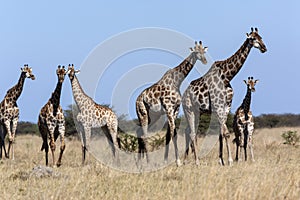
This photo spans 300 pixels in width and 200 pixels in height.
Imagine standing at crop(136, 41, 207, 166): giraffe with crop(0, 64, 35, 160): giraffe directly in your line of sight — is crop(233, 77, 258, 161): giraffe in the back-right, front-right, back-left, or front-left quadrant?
back-right

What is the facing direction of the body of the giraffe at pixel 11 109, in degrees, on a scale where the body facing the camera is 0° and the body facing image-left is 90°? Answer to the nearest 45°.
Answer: approximately 315°

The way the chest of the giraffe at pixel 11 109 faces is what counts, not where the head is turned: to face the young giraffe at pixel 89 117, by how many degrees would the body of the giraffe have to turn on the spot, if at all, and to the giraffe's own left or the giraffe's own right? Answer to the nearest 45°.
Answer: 0° — it already faces it

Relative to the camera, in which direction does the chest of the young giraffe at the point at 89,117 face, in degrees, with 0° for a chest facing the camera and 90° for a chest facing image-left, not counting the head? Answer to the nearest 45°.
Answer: approximately 90°

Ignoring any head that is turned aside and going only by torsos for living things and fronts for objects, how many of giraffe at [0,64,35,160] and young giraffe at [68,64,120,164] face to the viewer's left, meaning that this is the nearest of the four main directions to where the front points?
1

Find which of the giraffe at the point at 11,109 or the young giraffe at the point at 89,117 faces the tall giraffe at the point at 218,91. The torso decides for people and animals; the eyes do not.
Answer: the giraffe

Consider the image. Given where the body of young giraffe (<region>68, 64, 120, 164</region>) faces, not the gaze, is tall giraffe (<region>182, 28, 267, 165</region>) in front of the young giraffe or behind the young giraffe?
behind

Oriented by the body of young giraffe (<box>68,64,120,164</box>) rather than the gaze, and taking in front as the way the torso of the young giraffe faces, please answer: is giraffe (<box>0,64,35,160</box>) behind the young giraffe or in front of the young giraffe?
in front

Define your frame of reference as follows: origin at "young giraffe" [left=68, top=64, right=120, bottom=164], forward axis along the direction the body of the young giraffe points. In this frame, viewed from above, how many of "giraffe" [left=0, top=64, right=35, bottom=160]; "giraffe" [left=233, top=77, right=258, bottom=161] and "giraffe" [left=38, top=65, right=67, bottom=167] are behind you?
1

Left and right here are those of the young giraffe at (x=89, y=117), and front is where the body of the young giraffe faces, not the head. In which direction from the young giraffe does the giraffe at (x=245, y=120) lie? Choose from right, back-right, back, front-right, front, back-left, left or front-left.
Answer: back

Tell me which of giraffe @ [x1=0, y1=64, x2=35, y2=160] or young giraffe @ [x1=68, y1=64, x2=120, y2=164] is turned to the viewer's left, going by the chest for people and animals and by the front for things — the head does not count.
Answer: the young giraffe

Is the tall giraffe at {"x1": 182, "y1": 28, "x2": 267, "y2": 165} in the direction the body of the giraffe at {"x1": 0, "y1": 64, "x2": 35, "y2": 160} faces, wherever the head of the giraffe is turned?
yes

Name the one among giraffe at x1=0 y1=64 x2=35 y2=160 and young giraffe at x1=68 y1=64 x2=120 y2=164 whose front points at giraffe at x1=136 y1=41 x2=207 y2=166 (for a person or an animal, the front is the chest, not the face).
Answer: giraffe at x1=0 y1=64 x2=35 y2=160

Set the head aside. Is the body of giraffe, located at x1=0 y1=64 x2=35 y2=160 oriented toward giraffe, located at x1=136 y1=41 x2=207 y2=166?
yes
